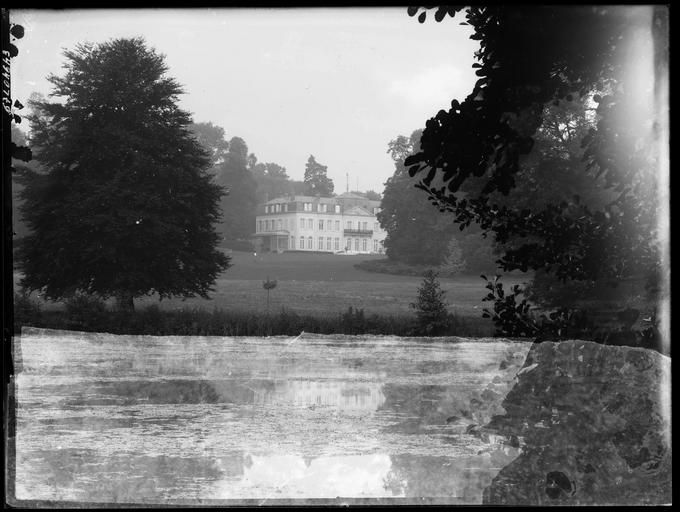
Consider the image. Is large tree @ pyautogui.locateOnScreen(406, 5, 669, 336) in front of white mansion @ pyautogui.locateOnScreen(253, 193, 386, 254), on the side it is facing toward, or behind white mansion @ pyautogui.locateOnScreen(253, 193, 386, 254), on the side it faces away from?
in front

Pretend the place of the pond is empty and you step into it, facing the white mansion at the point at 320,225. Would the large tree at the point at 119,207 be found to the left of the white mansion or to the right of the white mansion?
left

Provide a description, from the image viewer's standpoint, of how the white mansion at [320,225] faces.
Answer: facing the viewer and to the right of the viewer

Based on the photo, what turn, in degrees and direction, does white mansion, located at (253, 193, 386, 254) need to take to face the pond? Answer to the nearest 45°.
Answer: approximately 45° to its right

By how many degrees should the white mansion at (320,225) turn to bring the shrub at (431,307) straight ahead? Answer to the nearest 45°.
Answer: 0° — it already faces it

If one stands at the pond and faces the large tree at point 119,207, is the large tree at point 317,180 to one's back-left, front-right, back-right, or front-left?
front-right

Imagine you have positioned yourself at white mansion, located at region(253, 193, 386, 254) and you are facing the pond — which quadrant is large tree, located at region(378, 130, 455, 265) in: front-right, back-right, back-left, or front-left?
front-left

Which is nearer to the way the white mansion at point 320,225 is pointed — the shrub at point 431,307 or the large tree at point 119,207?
the shrub
